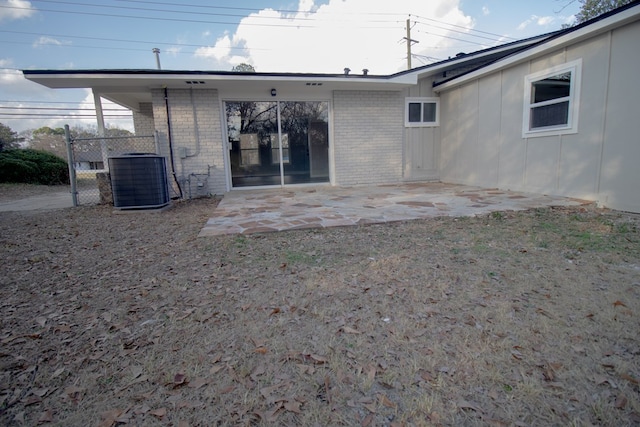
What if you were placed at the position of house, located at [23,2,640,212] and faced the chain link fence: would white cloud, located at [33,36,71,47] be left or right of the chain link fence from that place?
right

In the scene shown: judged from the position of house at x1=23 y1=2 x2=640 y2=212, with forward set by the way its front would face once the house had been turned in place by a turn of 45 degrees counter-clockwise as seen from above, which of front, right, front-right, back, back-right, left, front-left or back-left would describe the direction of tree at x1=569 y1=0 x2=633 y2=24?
right

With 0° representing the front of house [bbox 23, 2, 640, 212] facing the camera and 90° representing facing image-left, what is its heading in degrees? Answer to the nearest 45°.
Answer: approximately 180°

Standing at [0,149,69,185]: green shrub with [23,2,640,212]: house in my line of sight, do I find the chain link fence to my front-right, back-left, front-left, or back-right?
front-right

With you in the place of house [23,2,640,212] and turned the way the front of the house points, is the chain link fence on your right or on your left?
on your left

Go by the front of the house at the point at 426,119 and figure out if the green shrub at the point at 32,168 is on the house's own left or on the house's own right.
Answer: on the house's own left

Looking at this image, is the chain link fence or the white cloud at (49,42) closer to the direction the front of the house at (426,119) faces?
the white cloud
